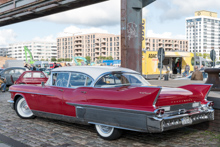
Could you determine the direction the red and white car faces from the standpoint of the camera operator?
facing away from the viewer and to the left of the viewer

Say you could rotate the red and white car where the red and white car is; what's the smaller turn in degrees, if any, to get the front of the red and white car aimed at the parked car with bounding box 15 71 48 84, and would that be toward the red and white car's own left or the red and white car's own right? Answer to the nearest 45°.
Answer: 0° — it already faces it

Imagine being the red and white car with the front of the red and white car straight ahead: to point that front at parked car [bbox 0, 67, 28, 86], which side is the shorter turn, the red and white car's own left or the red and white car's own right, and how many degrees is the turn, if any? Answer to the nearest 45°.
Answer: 0° — it already faces it

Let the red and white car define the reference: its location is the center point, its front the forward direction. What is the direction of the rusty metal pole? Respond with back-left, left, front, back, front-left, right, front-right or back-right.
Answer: front-right
